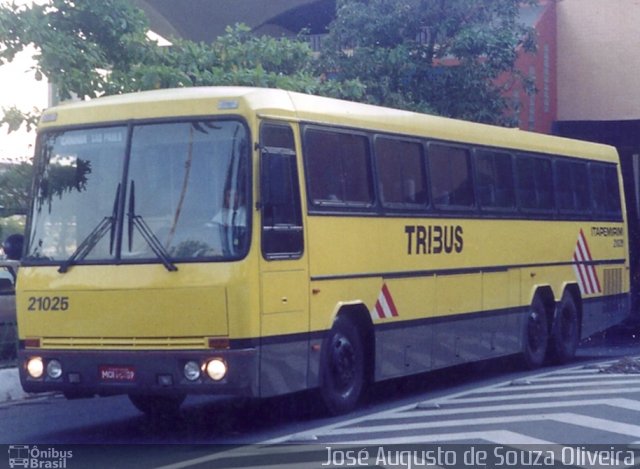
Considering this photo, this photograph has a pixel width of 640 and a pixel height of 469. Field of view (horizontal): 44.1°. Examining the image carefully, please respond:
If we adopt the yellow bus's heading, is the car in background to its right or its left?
on its right

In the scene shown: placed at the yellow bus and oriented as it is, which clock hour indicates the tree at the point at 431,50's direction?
The tree is roughly at 5 o'clock from the yellow bus.

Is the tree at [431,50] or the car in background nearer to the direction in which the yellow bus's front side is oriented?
the car in background

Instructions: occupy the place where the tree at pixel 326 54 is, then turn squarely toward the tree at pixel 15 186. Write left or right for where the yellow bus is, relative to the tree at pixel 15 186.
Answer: left

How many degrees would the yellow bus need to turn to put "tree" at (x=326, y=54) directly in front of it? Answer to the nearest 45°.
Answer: approximately 135° to its right

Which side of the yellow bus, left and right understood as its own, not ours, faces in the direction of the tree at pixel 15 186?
right

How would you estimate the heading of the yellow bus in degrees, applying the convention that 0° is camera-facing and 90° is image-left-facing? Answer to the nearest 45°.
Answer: approximately 45°
